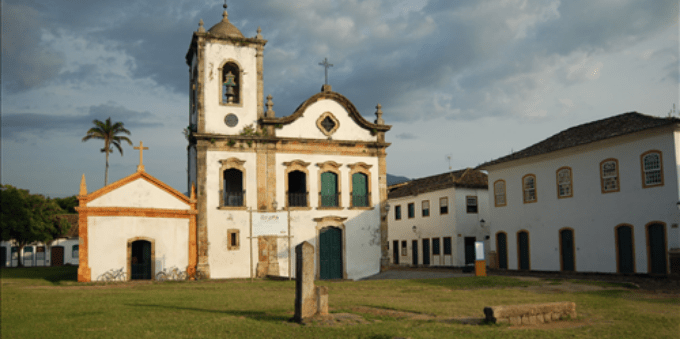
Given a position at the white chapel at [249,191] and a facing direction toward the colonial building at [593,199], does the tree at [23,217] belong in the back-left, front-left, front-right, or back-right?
back-left

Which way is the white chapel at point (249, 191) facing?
toward the camera

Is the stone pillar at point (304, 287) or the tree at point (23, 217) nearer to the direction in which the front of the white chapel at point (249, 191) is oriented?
the stone pillar

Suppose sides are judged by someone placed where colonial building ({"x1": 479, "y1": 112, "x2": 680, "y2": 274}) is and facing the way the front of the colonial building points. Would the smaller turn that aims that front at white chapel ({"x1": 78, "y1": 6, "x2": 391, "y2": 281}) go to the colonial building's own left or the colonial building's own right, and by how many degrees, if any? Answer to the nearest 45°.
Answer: approximately 45° to the colonial building's own right

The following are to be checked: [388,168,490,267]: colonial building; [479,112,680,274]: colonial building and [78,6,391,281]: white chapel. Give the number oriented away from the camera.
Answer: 0

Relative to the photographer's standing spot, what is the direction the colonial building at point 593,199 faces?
facing the viewer and to the left of the viewer

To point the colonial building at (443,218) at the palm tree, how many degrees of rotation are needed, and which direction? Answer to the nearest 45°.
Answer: approximately 45° to its right

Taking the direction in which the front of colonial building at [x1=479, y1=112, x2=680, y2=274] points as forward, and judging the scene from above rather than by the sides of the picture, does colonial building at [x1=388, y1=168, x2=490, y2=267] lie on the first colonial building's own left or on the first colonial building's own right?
on the first colonial building's own right

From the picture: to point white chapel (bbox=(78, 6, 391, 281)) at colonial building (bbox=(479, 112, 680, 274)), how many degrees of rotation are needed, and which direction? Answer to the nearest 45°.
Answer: approximately 90° to its left

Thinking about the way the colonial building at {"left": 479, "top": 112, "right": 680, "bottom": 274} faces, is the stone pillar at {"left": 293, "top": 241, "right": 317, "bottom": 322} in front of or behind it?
in front
